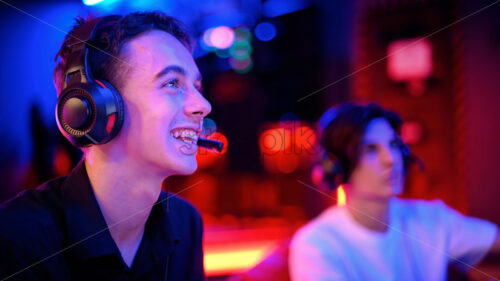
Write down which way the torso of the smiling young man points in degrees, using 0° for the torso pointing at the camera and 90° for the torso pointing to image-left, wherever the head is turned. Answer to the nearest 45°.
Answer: approximately 315°
